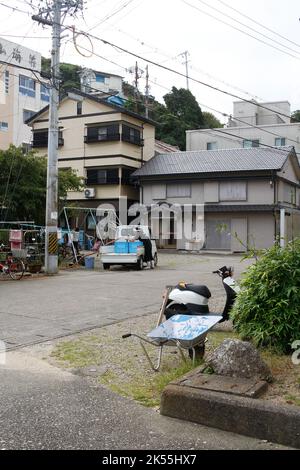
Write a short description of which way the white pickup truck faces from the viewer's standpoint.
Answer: facing away from the viewer and to the right of the viewer

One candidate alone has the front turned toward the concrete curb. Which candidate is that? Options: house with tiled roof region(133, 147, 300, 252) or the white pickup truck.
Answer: the house with tiled roof

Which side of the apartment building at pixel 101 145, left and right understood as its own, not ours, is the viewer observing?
front

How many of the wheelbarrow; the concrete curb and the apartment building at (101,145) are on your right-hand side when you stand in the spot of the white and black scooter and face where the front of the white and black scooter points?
2

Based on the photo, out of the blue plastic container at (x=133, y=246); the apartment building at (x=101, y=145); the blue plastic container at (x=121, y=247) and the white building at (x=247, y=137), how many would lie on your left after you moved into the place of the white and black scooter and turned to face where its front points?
4

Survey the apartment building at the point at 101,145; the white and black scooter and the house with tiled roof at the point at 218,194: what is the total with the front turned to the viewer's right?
1

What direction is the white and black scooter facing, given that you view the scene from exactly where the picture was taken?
facing to the right of the viewer

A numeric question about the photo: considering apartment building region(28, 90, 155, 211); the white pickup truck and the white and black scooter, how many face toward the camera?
1

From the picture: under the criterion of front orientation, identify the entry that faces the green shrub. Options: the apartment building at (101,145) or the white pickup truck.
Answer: the apartment building

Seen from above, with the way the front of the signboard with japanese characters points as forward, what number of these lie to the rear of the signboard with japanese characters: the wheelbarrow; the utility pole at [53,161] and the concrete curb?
0

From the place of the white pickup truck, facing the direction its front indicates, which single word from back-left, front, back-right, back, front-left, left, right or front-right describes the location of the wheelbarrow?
back-right

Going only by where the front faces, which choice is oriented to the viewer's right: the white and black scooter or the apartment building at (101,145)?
the white and black scooter

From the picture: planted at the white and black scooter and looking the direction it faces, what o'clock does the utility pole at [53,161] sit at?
The utility pole is roughly at 8 o'clock from the white and black scooter.

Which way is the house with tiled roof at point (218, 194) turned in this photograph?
toward the camera

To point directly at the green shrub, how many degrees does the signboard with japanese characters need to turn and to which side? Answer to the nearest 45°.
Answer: approximately 45° to its right
